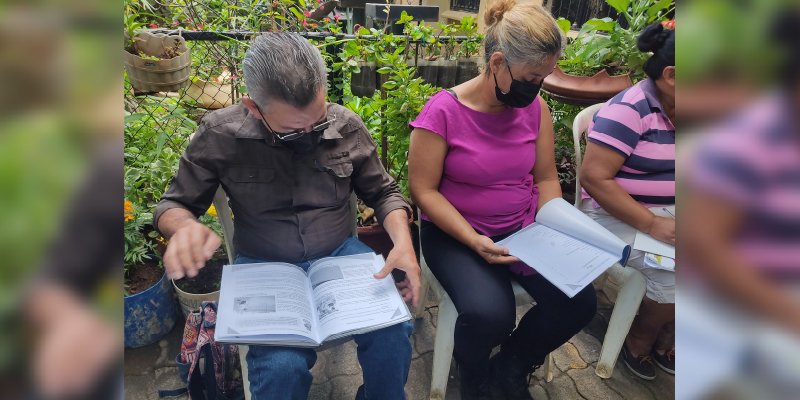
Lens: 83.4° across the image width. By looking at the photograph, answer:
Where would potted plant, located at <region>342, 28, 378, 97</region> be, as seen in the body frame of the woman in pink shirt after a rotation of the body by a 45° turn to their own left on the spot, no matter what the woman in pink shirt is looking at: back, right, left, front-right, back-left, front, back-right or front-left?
back-left

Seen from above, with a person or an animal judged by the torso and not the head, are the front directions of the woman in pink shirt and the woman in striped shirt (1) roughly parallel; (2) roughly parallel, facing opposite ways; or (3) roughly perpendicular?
roughly parallel

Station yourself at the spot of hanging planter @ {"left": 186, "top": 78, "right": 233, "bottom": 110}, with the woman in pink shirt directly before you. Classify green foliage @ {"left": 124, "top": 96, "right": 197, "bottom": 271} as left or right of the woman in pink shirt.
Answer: right

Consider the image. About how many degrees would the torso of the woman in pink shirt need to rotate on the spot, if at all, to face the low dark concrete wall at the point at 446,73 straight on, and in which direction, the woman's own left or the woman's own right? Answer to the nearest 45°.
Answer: approximately 135° to the woman's own left

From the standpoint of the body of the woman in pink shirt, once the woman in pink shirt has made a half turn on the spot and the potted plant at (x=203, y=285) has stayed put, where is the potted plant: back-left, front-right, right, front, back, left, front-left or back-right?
front-left

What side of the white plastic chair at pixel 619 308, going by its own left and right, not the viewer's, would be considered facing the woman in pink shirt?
right

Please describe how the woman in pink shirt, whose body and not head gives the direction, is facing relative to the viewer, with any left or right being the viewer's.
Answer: facing the viewer and to the right of the viewer

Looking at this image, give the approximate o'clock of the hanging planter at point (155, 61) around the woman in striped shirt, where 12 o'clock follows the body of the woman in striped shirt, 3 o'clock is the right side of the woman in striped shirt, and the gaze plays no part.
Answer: The hanging planter is roughly at 4 o'clock from the woman in striped shirt.

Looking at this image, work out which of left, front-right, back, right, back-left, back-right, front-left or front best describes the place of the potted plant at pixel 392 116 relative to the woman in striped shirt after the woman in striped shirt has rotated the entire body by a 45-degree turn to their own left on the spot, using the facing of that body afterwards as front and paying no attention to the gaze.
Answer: back

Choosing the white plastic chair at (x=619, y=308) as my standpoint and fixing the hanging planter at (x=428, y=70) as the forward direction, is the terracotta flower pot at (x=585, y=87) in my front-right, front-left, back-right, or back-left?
front-right

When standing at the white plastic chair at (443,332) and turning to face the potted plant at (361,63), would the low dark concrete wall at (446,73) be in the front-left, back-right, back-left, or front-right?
front-right

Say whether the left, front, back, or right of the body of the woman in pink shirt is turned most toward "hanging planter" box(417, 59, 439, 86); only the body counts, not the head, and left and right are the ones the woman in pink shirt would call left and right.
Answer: back

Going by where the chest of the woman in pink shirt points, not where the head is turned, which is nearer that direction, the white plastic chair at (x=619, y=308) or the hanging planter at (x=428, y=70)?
the white plastic chair

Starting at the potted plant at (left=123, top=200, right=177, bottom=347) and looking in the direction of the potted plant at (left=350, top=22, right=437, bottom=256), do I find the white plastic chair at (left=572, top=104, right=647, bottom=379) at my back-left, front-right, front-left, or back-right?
front-right
